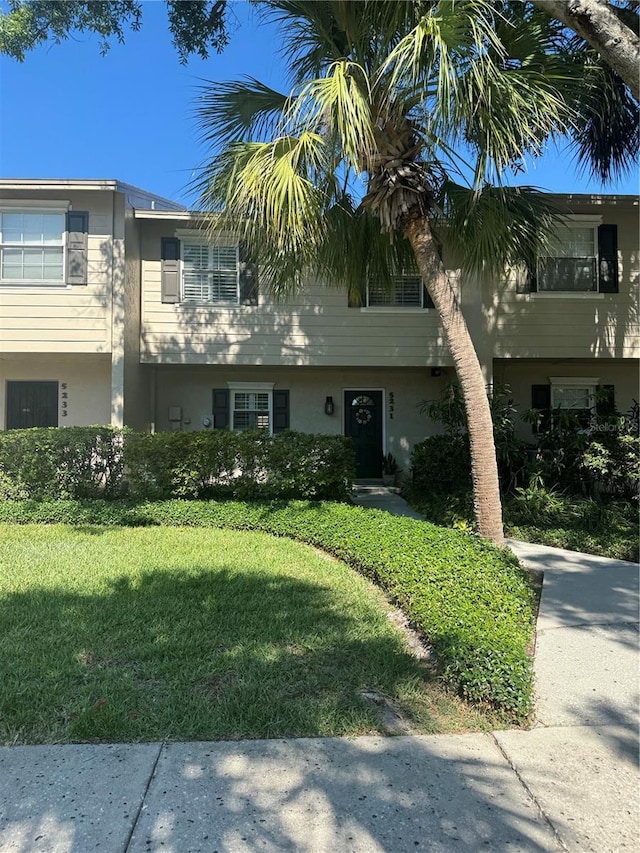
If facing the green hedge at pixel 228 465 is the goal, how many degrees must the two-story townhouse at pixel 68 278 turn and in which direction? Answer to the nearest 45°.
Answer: approximately 45° to its left

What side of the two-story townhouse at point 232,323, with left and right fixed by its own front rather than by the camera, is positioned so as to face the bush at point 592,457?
left

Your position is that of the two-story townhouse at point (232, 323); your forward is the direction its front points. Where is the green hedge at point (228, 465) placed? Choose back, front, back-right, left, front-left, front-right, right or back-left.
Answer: front

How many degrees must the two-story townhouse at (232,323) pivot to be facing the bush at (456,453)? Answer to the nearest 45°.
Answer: approximately 90° to its left

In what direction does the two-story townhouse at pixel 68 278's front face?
toward the camera

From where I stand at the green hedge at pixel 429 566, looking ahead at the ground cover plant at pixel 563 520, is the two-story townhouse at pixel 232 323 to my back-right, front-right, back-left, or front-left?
front-left

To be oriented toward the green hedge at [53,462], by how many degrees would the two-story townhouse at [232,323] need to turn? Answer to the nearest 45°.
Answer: approximately 45° to its right

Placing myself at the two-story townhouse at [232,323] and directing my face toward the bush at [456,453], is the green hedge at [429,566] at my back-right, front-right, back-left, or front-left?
front-right

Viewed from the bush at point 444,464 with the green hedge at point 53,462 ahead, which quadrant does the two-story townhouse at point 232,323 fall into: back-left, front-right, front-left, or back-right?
front-right

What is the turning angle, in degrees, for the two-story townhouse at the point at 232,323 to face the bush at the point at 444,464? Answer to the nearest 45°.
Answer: approximately 90° to its left
